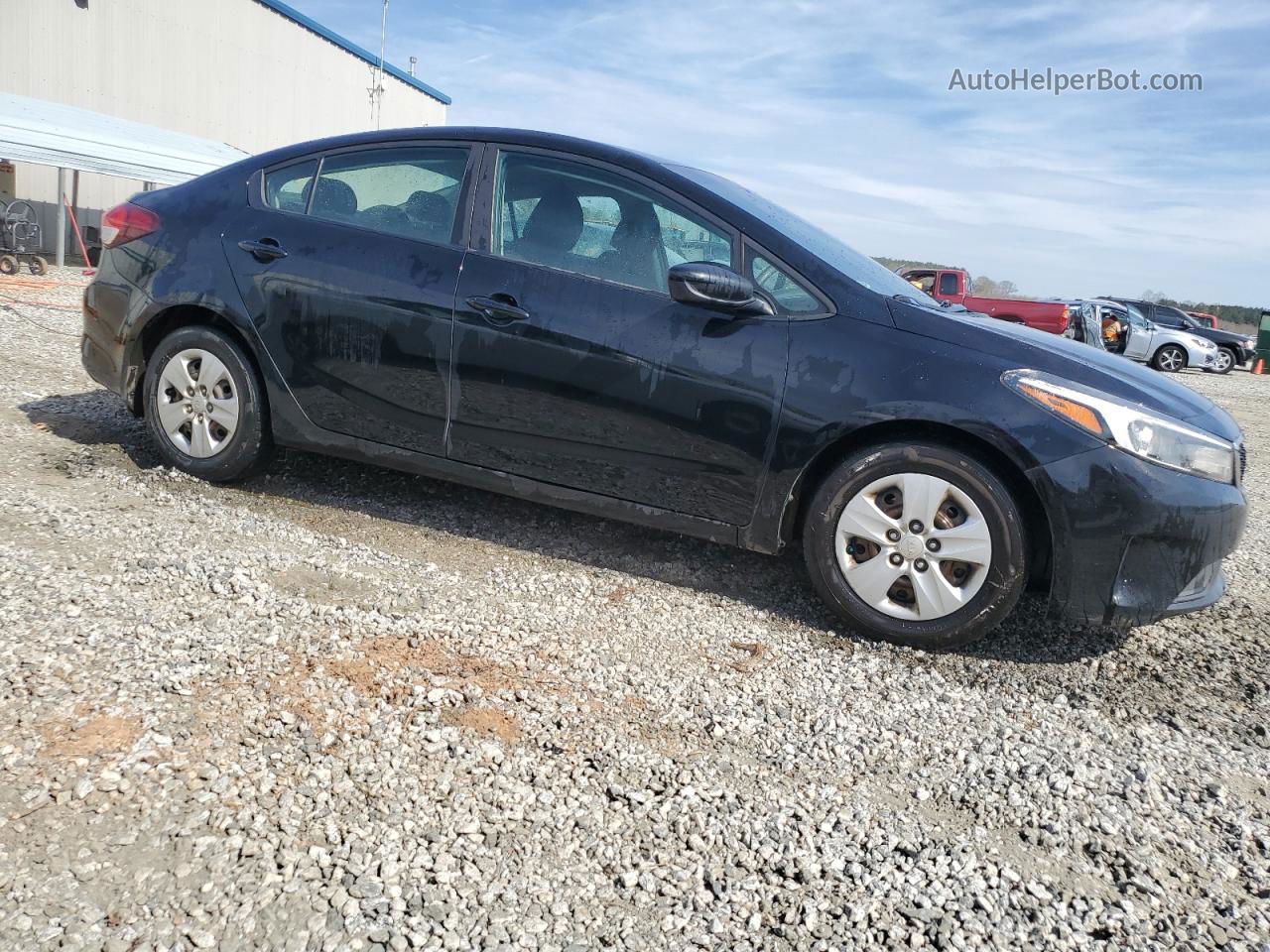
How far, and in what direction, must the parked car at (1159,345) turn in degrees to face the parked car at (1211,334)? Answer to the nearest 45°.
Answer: approximately 45° to its left

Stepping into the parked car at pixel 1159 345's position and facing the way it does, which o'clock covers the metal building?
The metal building is roughly at 5 o'clock from the parked car.

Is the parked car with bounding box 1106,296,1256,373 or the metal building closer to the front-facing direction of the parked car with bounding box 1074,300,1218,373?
the parked car

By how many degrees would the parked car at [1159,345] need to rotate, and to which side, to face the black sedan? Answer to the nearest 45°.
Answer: approximately 90° to its right

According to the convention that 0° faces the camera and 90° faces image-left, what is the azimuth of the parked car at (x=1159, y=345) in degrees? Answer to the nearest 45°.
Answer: approximately 270°

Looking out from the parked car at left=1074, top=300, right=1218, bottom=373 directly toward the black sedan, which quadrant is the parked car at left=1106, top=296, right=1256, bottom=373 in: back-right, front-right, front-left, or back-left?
back-left
